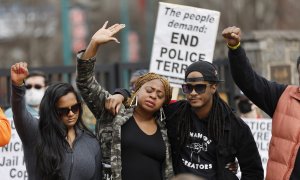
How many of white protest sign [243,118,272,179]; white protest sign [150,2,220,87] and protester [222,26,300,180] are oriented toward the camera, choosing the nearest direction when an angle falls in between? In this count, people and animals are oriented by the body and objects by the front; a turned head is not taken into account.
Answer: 3

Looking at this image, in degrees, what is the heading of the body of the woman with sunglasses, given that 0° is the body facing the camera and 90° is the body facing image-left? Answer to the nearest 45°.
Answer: approximately 315°

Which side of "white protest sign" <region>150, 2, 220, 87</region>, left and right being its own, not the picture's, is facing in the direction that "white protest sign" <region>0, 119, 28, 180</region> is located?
right

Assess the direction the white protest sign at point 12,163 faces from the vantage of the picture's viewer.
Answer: facing the viewer

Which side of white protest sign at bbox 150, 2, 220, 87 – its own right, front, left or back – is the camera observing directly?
front

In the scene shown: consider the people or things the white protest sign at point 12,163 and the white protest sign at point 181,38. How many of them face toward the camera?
2
